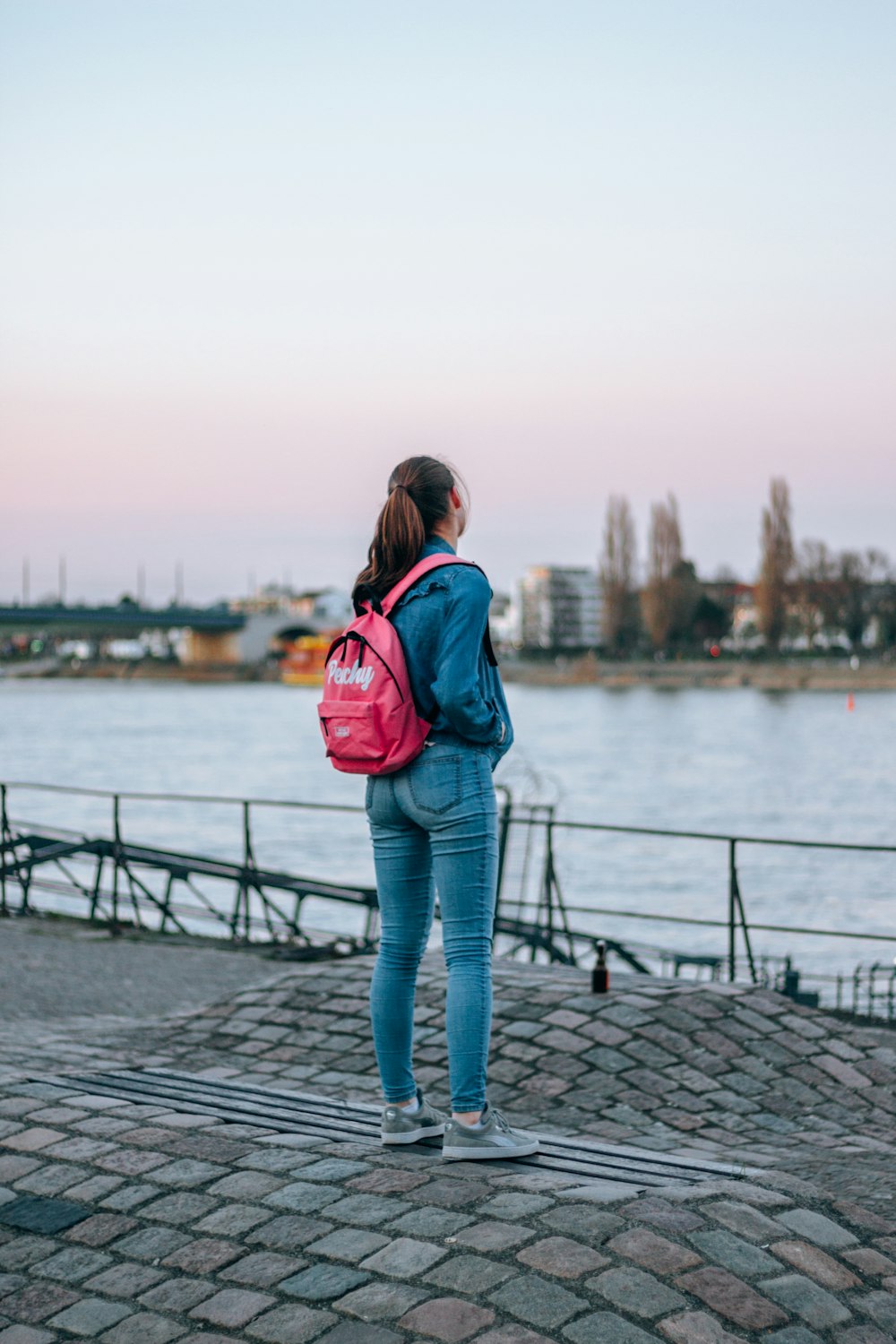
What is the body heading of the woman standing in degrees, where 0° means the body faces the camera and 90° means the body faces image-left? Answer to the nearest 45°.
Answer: approximately 225°

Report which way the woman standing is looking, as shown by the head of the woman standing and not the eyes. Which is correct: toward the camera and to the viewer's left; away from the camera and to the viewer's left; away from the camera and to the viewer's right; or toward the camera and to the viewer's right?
away from the camera and to the viewer's right
